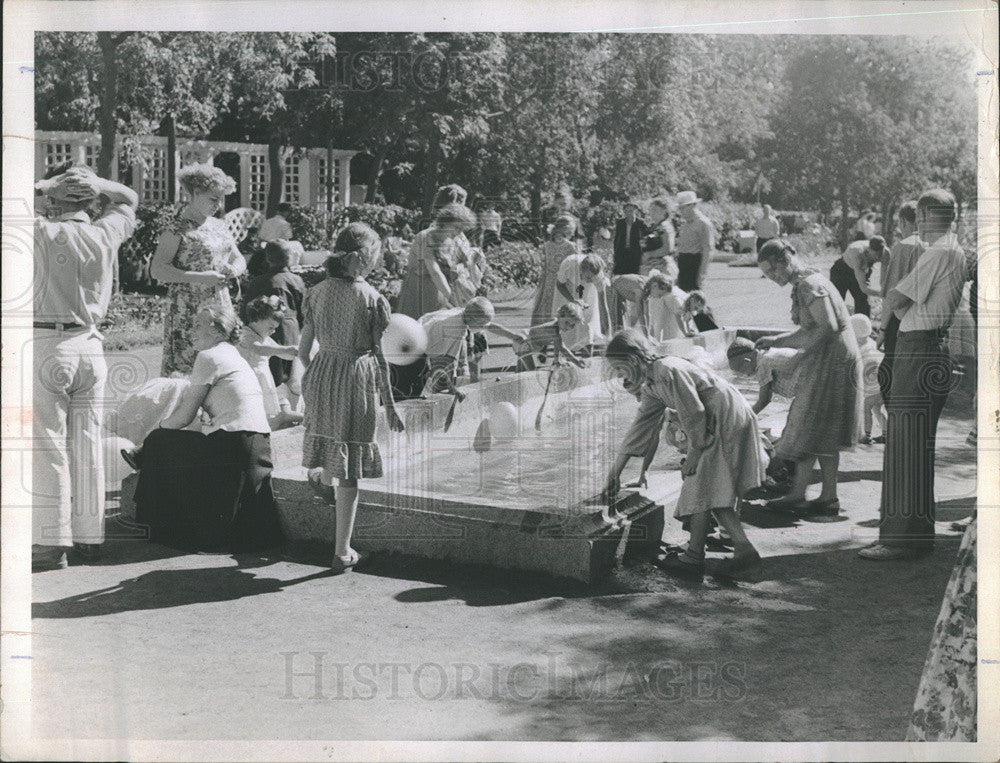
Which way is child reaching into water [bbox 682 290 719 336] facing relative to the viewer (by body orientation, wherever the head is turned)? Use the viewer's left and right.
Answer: facing the viewer and to the left of the viewer

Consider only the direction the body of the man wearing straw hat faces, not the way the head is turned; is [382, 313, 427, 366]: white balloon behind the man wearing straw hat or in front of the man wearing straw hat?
in front

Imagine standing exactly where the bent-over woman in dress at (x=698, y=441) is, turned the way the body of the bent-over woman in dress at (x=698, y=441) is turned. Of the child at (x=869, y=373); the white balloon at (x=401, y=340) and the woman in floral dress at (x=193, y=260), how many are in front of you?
2

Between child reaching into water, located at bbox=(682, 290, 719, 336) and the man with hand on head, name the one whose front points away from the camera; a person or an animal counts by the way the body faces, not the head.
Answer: the man with hand on head

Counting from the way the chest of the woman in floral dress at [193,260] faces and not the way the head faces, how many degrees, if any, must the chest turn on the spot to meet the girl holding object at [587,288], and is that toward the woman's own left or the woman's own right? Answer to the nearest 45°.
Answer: approximately 45° to the woman's own left

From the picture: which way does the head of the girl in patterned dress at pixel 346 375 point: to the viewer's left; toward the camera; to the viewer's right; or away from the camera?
away from the camera

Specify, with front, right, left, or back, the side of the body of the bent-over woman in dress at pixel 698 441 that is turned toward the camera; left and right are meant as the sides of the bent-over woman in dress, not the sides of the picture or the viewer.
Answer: left

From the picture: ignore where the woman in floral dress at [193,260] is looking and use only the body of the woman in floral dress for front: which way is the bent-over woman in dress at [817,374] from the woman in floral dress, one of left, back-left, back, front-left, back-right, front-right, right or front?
front-left

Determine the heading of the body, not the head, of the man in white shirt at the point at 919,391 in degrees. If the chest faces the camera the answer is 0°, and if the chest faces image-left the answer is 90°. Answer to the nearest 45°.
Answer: approximately 135°

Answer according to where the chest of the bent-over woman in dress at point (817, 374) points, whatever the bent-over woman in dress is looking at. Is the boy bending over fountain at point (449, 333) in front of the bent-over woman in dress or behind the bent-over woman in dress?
in front

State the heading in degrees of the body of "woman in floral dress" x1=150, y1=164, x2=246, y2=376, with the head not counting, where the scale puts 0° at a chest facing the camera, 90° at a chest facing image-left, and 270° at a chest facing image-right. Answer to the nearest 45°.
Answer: approximately 315°
